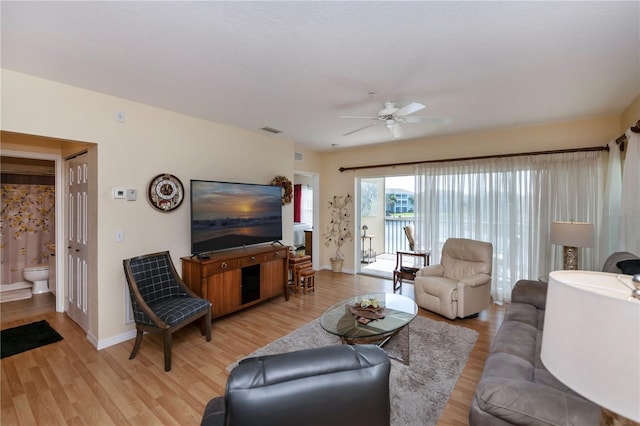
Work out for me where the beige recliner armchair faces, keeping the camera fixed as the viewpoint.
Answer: facing the viewer and to the left of the viewer

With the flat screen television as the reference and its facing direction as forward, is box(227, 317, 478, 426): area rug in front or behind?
in front

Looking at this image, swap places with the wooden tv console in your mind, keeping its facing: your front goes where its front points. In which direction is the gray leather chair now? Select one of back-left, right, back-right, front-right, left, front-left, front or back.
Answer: front-right

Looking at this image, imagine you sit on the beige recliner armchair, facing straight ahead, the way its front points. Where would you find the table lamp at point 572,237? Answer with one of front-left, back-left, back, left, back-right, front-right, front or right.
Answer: back-left

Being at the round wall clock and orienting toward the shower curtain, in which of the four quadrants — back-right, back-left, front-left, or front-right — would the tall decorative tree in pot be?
back-right

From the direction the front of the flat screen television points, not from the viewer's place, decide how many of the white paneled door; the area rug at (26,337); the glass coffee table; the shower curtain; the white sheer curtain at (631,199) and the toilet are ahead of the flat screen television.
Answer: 2

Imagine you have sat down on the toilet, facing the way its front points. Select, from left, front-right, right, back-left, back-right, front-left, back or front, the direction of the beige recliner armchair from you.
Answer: back-left

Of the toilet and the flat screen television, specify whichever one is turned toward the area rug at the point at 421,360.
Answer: the flat screen television

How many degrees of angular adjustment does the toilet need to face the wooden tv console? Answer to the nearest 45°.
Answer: approximately 135° to its left

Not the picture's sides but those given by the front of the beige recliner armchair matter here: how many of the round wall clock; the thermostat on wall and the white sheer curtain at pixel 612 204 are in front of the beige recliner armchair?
2

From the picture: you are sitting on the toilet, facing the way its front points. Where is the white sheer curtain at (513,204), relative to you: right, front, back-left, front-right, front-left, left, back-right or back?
back-left

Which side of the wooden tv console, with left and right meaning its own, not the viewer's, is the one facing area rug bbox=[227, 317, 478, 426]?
front

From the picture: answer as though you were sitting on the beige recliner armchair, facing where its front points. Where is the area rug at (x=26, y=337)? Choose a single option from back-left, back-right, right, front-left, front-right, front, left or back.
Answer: front

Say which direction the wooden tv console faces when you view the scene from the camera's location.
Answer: facing the viewer and to the right of the viewer

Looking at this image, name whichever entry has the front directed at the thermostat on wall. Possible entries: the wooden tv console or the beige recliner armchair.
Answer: the beige recliner armchair

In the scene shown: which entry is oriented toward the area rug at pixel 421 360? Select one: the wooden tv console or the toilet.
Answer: the wooden tv console

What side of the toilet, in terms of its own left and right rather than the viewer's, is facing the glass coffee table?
left

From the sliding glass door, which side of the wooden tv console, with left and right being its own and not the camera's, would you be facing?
left
